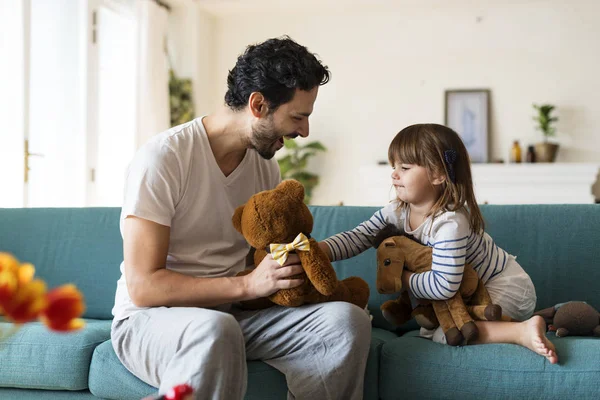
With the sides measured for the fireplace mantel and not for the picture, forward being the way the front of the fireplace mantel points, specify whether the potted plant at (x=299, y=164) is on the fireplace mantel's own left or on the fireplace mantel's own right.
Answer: on the fireplace mantel's own right

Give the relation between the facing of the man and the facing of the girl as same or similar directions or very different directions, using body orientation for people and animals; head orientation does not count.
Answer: very different directions

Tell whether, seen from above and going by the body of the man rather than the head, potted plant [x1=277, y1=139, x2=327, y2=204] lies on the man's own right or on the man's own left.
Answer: on the man's own left

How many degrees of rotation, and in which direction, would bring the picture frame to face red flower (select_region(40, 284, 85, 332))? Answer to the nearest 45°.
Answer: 0° — it already faces it

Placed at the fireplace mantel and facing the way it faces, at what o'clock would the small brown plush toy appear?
The small brown plush toy is roughly at 12 o'clock from the fireplace mantel.

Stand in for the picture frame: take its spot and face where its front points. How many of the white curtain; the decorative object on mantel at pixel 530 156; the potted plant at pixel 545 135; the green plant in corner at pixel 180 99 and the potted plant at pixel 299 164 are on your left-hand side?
2

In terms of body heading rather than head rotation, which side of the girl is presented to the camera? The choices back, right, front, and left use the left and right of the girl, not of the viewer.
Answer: left

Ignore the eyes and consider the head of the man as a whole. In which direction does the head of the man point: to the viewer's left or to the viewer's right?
to the viewer's right

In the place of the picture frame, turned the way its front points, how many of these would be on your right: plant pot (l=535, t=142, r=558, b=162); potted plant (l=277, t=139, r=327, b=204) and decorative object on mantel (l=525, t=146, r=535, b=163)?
1

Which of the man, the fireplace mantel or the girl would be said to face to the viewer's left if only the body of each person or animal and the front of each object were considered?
the girl

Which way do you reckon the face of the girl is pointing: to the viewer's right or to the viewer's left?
to the viewer's left

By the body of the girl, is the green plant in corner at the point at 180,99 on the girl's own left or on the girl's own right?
on the girl's own right

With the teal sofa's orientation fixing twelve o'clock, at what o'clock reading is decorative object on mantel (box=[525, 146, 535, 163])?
The decorative object on mantel is roughly at 7 o'clock from the teal sofa.
